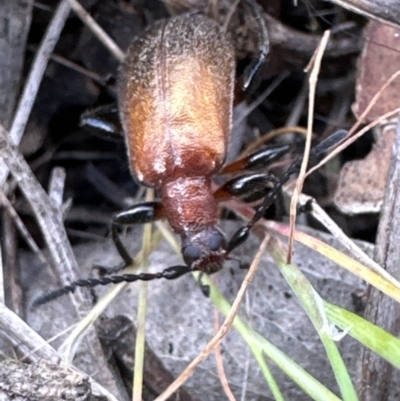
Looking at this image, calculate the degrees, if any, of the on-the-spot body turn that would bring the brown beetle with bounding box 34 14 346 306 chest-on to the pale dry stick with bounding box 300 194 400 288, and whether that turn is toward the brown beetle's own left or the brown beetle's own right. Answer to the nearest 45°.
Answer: approximately 45° to the brown beetle's own left

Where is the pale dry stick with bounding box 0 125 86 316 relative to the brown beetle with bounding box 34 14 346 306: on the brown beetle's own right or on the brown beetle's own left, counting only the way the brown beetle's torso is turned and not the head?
on the brown beetle's own right

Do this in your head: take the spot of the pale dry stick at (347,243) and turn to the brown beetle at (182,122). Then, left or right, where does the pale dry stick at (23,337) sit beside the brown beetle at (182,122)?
left

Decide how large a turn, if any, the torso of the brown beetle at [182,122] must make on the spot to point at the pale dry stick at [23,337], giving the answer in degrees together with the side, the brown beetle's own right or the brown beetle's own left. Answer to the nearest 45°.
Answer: approximately 45° to the brown beetle's own right

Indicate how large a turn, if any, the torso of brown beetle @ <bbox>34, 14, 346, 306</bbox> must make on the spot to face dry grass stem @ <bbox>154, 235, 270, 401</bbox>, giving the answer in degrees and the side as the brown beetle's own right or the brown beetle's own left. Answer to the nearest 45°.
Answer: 0° — it already faces it

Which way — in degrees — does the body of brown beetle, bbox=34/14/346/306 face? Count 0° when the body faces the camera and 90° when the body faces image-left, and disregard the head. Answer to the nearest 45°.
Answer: approximately 0°
